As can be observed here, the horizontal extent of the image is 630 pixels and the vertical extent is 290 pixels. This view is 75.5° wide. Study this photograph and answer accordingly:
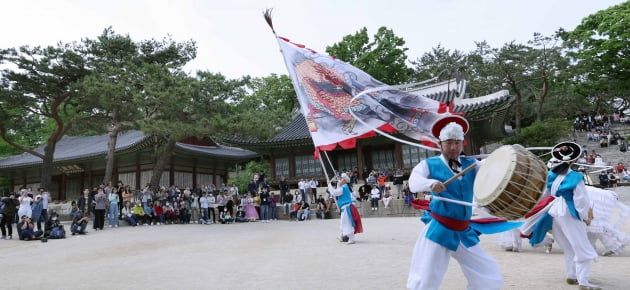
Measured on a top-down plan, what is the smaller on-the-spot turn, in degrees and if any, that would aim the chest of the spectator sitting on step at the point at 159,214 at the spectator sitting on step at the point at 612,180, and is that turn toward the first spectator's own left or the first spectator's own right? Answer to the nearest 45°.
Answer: approximately 90° to the first spectator's own left

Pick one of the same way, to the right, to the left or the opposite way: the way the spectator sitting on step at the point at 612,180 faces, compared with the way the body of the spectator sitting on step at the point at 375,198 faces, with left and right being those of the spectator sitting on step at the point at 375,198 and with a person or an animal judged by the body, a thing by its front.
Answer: to the right

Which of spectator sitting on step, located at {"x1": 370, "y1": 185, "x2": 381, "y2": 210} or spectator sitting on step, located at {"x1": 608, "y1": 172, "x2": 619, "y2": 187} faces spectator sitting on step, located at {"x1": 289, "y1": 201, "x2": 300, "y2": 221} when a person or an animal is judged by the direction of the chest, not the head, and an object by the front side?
spectator sitting on step, located at {"x1": 608, "y1": 172, "x2": 619, "y2": 187}

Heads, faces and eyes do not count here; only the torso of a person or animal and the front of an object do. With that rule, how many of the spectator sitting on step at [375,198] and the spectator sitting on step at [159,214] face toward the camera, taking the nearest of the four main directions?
2

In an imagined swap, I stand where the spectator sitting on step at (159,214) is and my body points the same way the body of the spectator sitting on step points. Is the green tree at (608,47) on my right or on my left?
on my left

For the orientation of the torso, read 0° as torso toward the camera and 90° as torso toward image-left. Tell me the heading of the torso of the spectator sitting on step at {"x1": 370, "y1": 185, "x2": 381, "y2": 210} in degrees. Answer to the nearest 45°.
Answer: approximately 0°

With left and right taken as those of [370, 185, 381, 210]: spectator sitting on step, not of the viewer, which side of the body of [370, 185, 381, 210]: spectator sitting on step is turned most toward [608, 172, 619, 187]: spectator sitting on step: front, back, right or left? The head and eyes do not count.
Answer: left
